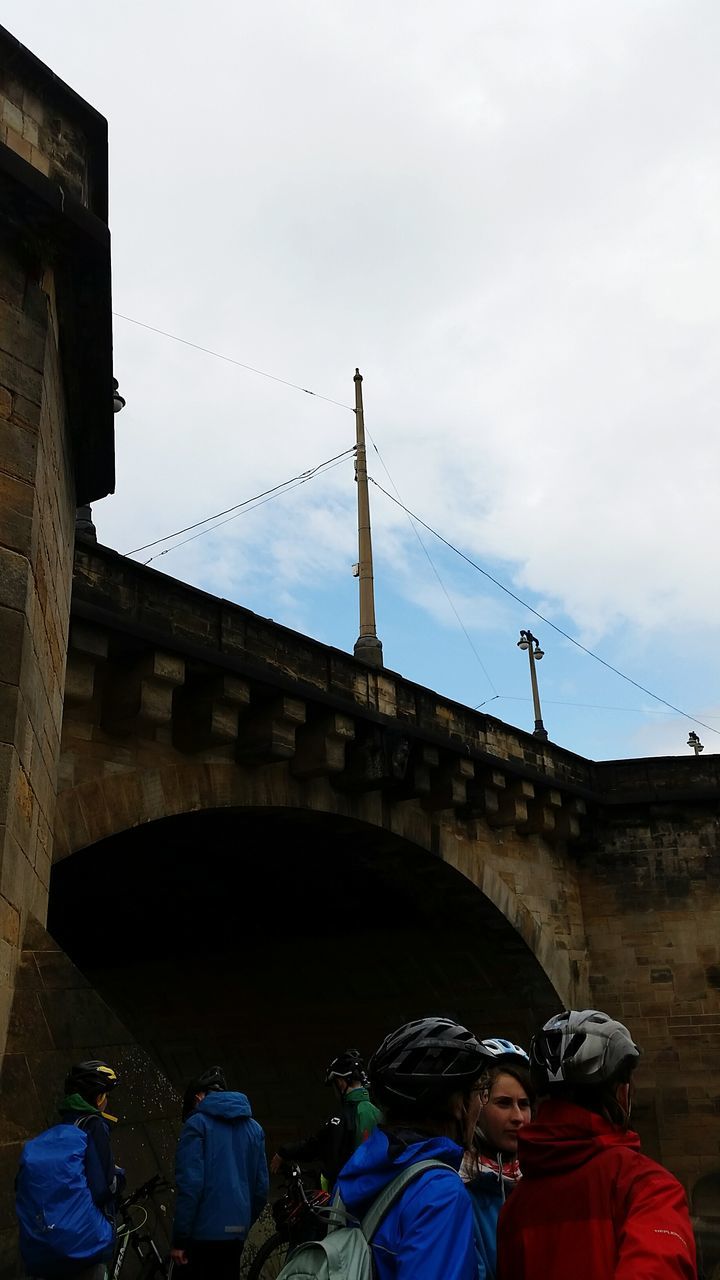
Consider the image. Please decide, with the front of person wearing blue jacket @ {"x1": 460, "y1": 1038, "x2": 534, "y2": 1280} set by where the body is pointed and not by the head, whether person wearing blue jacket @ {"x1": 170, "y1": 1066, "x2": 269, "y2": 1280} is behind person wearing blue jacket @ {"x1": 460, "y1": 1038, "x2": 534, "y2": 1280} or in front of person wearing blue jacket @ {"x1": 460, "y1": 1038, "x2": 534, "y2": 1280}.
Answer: behind

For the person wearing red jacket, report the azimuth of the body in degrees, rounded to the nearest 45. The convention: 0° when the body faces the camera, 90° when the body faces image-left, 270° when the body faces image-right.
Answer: approximately 225°

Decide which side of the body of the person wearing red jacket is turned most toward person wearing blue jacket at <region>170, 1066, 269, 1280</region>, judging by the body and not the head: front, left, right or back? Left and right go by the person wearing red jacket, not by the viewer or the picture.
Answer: left

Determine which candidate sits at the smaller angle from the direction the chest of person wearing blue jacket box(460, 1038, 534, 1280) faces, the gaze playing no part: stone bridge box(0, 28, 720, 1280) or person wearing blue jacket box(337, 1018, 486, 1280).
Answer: the person wearing blue jacket

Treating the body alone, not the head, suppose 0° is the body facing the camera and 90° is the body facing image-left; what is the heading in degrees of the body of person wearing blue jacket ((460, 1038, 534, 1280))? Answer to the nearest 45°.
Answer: approximately 315°

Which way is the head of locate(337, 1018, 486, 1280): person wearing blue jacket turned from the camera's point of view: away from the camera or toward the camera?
away from the camera

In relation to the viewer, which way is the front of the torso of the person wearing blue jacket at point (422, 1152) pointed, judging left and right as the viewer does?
facing away from the viewer and to the right of the viewer

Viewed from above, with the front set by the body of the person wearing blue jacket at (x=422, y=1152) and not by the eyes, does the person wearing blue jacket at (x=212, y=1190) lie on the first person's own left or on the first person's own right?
on the first person's own left

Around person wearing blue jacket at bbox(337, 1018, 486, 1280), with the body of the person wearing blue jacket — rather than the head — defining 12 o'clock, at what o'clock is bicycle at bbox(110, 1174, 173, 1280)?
The bicycle is roughly at 10 o'clock from the person wearing blue jacket.

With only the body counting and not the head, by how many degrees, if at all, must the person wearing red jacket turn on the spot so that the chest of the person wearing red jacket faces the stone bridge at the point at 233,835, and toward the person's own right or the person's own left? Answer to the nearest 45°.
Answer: approximately 45° to the person's own left
